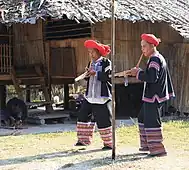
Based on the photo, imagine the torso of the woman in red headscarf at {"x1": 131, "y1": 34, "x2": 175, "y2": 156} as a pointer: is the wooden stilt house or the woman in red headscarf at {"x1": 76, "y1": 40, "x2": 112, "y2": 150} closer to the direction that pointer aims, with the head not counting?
the woman in red headscarf

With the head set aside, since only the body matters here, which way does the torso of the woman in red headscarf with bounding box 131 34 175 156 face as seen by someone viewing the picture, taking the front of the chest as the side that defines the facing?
to the viewer's left

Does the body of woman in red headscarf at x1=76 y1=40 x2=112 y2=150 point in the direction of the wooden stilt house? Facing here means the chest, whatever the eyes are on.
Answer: no

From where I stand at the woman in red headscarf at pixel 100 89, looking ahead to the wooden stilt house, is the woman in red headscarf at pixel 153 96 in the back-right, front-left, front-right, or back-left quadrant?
back-right

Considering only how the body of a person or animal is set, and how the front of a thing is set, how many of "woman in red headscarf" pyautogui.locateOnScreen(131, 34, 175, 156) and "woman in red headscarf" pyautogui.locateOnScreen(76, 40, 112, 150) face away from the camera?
0

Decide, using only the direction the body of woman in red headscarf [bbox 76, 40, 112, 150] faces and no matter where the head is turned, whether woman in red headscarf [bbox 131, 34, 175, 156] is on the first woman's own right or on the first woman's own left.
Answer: on the first woman's own left

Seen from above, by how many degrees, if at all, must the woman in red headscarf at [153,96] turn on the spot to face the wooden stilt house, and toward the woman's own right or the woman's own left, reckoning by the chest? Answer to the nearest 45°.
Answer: approximately 90° to the woman's own right
